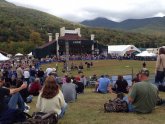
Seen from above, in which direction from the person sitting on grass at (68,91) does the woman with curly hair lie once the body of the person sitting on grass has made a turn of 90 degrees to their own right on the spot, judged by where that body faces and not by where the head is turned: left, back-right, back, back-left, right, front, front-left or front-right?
right

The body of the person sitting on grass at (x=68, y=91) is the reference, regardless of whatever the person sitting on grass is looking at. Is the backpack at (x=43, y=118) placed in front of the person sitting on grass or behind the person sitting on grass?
behind

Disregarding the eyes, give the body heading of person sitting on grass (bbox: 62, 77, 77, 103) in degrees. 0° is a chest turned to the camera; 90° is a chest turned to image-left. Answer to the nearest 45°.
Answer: approximately 180°

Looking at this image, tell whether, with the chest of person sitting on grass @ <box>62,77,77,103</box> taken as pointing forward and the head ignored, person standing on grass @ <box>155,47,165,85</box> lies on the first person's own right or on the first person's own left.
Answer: on the first person's own right

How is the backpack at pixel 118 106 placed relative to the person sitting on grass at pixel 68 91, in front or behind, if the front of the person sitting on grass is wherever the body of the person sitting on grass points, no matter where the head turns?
behind

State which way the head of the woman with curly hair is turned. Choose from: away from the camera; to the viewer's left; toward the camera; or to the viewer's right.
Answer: away from the camera
